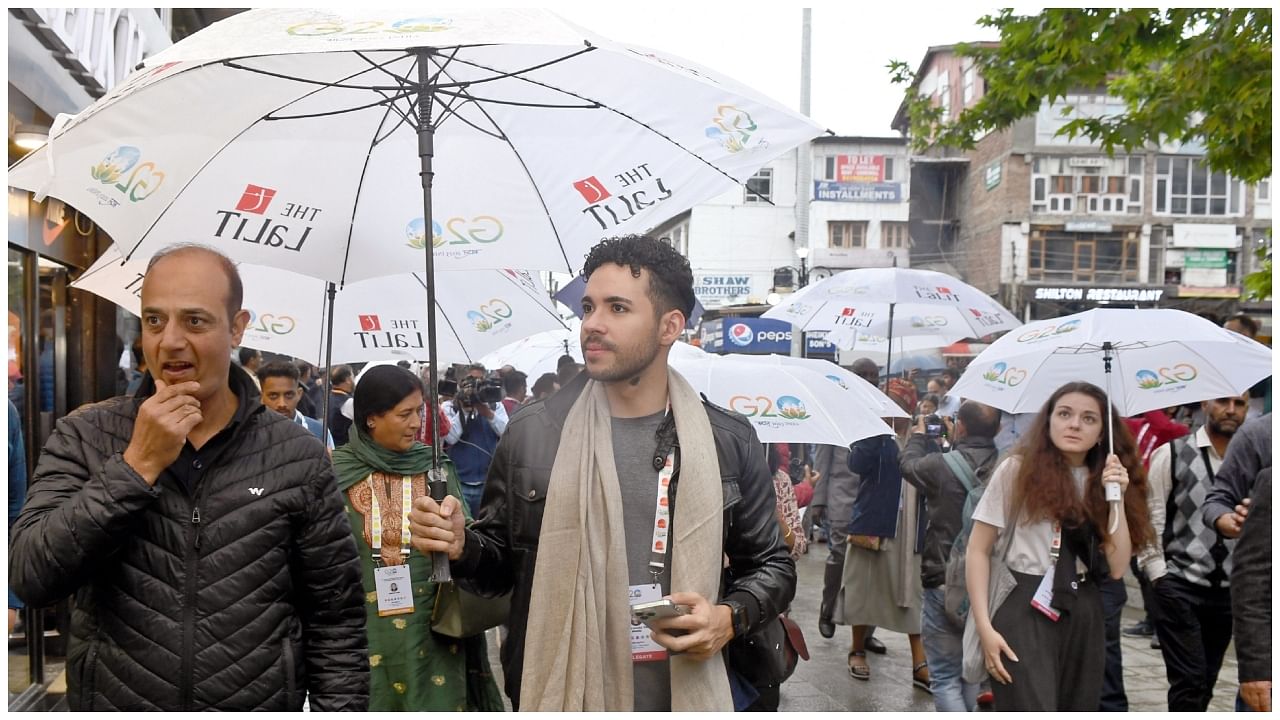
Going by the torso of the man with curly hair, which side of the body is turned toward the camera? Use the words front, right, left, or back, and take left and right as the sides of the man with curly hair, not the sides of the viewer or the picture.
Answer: front

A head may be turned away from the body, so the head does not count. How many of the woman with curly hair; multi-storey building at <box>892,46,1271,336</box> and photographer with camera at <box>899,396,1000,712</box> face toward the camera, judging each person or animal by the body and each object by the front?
2

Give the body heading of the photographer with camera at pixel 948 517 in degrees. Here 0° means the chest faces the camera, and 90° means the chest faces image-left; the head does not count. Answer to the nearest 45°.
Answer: approximately 135°

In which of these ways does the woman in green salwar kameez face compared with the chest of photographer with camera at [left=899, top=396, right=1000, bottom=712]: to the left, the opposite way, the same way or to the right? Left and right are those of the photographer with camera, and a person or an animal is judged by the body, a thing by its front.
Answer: the opposite way

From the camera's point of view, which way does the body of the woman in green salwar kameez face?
toward the camera

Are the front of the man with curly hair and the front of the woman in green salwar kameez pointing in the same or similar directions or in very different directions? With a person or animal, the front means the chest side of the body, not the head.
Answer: same or similar directions

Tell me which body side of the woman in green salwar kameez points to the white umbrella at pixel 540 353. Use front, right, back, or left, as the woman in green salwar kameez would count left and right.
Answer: back

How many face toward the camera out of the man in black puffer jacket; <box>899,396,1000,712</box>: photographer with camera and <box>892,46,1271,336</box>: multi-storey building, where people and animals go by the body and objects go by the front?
2

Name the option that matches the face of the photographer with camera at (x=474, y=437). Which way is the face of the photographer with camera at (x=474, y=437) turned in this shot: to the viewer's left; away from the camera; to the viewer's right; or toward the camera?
toward the camera

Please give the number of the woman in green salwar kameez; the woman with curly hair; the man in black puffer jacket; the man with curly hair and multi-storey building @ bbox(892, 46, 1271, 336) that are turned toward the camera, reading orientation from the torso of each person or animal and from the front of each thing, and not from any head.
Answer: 5

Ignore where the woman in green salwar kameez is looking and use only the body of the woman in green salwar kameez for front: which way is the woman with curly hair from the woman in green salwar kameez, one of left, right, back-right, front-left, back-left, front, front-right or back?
left

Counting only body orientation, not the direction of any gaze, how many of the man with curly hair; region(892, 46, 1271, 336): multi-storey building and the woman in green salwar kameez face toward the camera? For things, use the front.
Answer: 3

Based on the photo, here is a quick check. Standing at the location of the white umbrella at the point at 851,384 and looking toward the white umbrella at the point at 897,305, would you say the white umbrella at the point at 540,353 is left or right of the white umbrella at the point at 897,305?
left

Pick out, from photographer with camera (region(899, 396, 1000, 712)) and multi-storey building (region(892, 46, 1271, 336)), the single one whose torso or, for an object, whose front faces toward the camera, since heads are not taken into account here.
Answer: the multi-storey building

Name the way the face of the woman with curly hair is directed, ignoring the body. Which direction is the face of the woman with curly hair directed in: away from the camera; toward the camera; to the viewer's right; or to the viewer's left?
toward the camera

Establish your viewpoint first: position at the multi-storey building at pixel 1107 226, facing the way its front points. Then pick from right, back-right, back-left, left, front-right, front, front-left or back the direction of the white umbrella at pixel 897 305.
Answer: front

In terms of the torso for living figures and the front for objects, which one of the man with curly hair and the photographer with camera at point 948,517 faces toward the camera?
the man with curly hair
